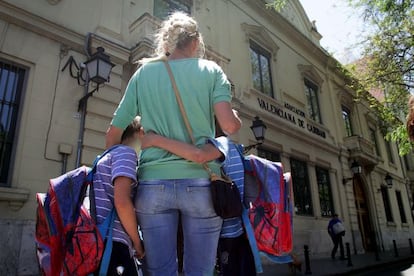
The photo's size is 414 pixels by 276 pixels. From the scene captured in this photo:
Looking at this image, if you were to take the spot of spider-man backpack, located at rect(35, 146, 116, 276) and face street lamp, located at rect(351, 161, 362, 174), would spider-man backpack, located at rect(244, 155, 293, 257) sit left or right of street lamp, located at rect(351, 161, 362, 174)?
right

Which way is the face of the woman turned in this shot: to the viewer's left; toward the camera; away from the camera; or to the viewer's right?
away from the camera

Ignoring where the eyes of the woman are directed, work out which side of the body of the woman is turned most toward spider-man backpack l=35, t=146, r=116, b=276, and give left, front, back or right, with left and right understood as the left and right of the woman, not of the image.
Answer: left

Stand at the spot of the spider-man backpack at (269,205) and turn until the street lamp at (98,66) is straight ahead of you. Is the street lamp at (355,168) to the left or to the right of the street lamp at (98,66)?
right

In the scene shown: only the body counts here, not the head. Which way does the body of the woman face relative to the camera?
away from the camera

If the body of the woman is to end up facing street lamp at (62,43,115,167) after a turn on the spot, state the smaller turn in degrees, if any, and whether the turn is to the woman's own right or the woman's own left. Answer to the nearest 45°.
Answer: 0° — they already face it

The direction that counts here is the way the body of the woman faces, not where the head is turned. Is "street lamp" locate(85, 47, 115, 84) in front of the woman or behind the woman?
in front
